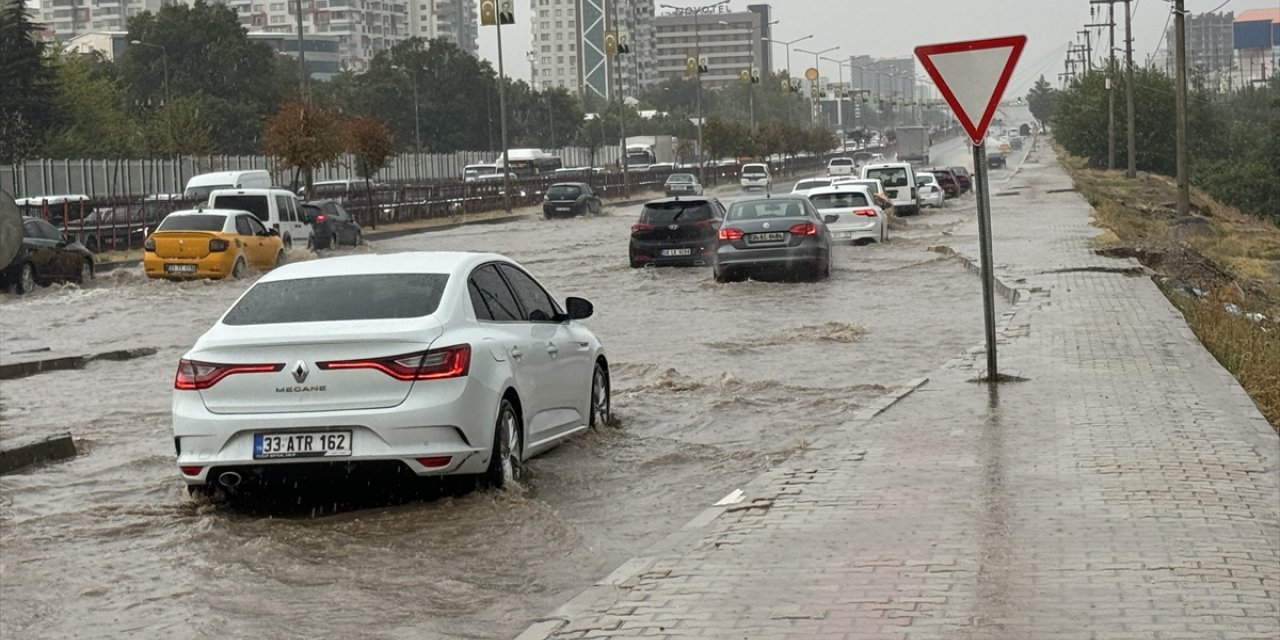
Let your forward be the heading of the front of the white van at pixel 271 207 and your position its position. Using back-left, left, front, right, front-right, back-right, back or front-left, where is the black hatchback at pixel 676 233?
right

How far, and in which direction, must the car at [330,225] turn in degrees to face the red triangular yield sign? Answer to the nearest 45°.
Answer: approximately 135° to its right

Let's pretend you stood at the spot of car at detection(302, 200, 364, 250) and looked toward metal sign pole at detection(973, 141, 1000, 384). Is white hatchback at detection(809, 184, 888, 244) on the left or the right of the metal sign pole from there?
left

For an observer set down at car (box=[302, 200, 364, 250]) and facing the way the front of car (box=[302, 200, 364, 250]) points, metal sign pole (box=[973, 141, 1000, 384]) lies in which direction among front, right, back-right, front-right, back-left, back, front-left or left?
back-right

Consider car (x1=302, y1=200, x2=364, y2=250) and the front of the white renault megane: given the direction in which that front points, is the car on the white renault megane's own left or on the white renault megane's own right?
on the white renault megane's own left

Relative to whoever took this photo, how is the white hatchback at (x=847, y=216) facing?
facing away from the viewer

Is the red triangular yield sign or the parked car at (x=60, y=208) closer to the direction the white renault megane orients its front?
the red triangular yield sign

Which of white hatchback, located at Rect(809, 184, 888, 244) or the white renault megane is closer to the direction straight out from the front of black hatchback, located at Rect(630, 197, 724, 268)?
the white hatchback
